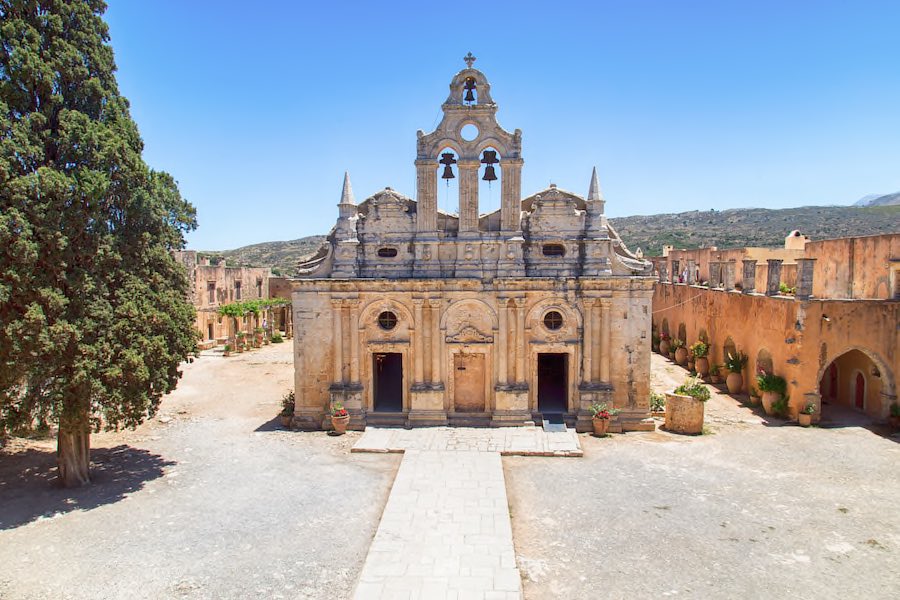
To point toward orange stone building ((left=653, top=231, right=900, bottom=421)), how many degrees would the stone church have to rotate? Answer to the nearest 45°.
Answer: approximately 90° to its left

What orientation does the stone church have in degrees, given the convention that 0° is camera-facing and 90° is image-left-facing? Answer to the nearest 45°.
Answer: approximately 0°

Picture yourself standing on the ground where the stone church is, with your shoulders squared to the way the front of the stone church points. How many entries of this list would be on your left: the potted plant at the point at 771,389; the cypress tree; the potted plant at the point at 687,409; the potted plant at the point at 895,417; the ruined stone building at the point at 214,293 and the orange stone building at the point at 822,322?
4

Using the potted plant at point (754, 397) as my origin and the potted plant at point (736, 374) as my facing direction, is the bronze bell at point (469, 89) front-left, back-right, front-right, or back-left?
back-left

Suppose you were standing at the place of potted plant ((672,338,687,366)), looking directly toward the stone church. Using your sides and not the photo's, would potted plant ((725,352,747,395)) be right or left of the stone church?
left

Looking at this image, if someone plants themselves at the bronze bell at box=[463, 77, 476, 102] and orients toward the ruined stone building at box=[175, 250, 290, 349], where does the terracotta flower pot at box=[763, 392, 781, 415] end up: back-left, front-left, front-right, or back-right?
back-right

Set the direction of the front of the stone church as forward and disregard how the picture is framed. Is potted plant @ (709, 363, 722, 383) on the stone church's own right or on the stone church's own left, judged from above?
on the stone church's own left

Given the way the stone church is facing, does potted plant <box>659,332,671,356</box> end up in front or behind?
behind

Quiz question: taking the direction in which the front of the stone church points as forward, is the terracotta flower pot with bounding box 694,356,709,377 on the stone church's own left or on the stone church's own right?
on the stone church's own left

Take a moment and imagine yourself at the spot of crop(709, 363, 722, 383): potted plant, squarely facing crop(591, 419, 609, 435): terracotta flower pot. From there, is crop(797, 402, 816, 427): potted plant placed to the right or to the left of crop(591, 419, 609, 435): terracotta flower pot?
left

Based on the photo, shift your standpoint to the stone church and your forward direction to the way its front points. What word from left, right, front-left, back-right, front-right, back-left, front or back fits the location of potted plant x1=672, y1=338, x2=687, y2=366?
back-left

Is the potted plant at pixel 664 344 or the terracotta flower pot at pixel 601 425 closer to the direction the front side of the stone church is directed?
the terracotta flower pot
